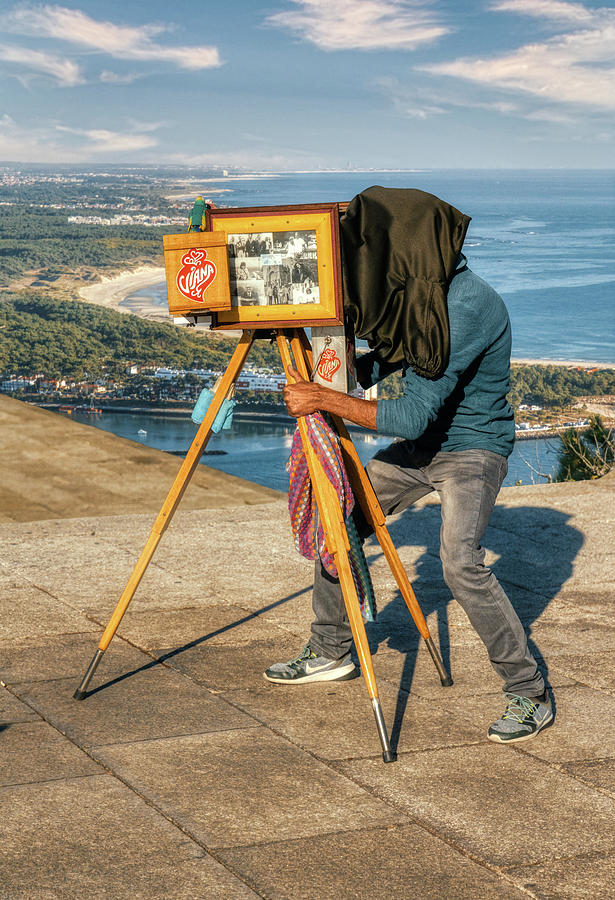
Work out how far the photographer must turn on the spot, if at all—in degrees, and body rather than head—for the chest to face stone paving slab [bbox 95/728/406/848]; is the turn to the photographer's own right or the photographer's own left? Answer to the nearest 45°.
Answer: approximately 45° to the photographer's own left

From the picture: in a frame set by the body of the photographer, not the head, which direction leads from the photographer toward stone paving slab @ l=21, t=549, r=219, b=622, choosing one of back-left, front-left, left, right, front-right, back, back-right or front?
front-right

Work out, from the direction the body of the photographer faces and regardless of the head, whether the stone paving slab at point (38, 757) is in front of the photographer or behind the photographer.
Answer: in front

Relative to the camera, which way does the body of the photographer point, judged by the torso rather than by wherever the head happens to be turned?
to the viewer's left

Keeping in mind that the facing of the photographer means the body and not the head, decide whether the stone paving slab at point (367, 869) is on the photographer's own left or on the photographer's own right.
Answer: on the photographer's own left

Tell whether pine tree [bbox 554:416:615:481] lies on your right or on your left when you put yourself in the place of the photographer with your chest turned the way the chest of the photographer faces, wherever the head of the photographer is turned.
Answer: on your right

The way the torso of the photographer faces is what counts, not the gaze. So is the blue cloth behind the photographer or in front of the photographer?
in front

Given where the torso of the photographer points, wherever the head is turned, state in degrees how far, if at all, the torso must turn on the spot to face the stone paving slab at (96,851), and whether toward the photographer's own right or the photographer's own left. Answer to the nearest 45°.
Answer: approximately 45° to the photographer's own left
